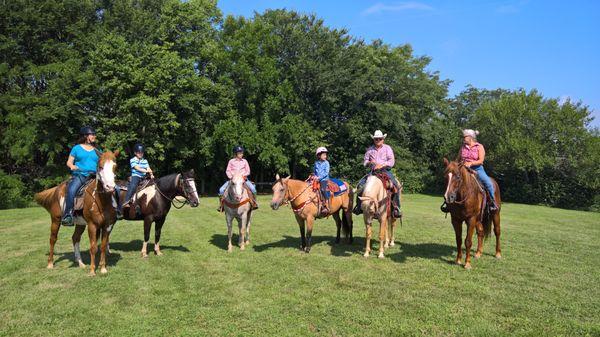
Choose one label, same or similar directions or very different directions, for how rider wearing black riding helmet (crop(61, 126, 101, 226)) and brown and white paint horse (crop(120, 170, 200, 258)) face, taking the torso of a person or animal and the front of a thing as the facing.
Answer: same or similar directions

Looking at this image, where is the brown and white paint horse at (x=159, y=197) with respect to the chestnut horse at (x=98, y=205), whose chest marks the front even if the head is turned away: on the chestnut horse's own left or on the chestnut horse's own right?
on the chestnut horse's own left

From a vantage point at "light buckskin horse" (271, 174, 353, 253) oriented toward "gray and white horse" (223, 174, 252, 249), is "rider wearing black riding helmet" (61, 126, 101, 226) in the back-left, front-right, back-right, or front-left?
front-left

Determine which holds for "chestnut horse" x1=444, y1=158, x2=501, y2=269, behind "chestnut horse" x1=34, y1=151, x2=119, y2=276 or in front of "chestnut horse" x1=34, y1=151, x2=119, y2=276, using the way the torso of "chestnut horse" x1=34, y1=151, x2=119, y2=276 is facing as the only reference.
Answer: in front

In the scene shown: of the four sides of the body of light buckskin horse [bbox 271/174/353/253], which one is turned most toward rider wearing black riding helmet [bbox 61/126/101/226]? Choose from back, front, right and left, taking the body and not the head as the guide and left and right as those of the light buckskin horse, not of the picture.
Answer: front

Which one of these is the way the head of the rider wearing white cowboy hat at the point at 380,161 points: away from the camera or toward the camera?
toward the camera

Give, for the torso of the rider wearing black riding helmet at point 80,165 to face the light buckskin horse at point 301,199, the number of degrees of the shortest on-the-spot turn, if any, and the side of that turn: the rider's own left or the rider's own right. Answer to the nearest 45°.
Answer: approximately 45° to the rider's own left

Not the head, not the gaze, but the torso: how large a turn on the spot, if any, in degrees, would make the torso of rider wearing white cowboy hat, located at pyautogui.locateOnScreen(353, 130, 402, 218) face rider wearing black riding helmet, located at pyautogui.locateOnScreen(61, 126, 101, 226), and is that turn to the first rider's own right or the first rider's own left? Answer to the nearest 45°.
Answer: approximately 45° to the first rider's own right

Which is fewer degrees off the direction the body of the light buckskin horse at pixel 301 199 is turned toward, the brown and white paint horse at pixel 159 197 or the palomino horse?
the brown and white paint horse

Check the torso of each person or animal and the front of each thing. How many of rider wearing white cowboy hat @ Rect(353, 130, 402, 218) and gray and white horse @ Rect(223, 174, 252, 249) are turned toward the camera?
2

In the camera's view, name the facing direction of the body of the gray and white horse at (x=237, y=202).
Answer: toward the camera

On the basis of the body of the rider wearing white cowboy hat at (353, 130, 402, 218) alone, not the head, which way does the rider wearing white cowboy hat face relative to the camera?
toward the camera
